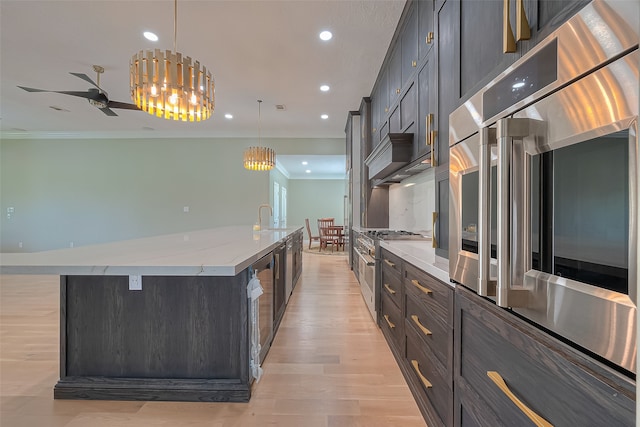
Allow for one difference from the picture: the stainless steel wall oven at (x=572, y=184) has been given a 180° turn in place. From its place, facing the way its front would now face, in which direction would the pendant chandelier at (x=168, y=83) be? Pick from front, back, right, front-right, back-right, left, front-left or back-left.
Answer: back-left

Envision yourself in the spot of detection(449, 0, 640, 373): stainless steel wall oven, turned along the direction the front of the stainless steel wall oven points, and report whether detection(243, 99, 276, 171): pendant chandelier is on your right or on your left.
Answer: on your right

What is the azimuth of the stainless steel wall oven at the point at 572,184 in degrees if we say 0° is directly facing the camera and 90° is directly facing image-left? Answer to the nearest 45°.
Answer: approximately 45°

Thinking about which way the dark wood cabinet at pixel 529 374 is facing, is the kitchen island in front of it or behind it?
in front

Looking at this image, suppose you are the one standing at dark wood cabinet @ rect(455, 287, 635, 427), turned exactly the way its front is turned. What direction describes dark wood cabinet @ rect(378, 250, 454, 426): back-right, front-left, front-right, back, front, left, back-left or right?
right

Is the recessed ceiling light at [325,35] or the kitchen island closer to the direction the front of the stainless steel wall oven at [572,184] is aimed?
the kitchen island

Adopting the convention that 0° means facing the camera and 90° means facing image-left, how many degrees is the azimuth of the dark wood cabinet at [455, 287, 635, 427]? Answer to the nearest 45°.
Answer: approximately 45°

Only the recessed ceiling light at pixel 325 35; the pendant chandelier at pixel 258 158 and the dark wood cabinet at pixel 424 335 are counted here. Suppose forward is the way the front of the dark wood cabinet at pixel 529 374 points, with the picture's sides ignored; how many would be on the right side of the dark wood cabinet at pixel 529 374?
3

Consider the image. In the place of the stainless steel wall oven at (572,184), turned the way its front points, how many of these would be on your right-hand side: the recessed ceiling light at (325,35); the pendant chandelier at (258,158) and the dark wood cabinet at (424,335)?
3

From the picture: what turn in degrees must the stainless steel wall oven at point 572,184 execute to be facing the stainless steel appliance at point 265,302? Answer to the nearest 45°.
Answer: approximately 45° to its right

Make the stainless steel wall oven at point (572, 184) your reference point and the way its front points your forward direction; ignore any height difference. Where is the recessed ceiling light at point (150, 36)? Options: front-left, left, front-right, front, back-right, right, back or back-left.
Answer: front-right

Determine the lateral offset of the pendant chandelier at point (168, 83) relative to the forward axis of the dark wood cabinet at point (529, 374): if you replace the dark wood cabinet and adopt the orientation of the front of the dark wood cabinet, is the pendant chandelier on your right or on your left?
on your right

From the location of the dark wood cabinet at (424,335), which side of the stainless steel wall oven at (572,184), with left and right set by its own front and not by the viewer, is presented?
right

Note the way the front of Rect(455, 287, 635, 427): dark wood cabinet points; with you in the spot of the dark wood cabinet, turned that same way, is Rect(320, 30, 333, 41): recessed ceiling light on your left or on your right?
on your right
